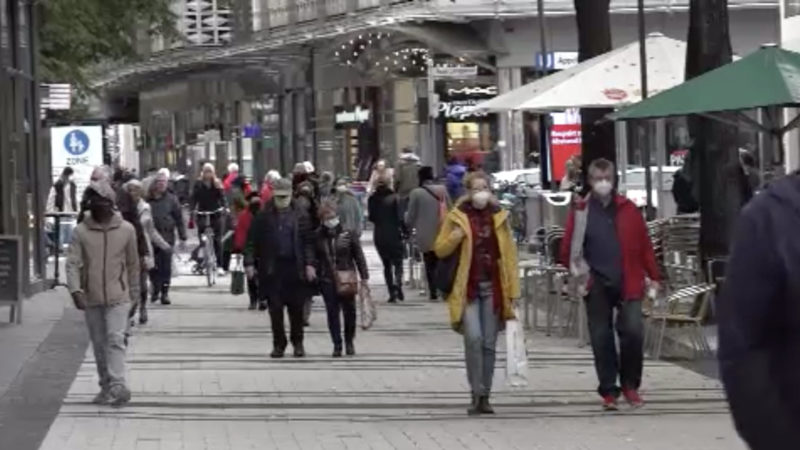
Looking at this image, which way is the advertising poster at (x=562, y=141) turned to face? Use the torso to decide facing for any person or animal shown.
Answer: toward the camera

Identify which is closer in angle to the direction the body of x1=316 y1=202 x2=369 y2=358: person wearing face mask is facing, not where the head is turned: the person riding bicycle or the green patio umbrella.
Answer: the green patio umbrella

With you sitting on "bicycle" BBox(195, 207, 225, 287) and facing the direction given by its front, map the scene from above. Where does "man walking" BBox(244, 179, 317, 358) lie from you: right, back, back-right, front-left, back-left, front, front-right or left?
front

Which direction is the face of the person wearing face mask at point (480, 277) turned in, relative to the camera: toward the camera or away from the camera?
toward the camera

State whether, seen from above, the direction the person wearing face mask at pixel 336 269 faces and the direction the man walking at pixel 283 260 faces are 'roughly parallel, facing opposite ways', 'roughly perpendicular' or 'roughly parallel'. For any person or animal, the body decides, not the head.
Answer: roughly parallel

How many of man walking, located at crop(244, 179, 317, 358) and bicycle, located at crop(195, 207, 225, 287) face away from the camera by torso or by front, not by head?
0

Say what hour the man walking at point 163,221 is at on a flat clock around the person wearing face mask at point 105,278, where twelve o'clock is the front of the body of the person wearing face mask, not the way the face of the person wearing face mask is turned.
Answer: The man walking is roughly at 6 o'clock from the person wearing face mask.

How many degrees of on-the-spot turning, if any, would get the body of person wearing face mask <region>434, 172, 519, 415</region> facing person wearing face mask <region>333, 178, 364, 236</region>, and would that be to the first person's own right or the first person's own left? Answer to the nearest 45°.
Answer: approximately 180°

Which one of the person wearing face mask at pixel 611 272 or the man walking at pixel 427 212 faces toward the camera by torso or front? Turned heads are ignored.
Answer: the person wearing face mask

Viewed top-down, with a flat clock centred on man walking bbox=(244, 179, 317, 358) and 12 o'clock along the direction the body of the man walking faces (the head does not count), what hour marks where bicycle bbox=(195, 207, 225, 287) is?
The bicycle is roughly at 6 o'clock from the man walking.

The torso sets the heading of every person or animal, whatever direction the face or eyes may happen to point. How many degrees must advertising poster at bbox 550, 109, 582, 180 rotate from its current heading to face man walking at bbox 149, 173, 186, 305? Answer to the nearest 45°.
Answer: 0° — it already faces them

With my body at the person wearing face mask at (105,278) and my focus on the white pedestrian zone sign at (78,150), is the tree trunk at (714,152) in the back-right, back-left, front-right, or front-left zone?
front-right

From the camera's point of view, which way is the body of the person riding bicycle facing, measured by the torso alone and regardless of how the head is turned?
toward the camera

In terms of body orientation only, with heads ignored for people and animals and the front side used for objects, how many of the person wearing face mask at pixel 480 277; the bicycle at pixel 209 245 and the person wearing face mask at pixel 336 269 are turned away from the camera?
0

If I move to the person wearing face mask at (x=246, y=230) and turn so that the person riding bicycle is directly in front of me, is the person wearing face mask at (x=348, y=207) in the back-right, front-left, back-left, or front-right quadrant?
front-right

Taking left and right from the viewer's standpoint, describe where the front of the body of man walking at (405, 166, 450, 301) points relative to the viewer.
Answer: facing away from the viewer
